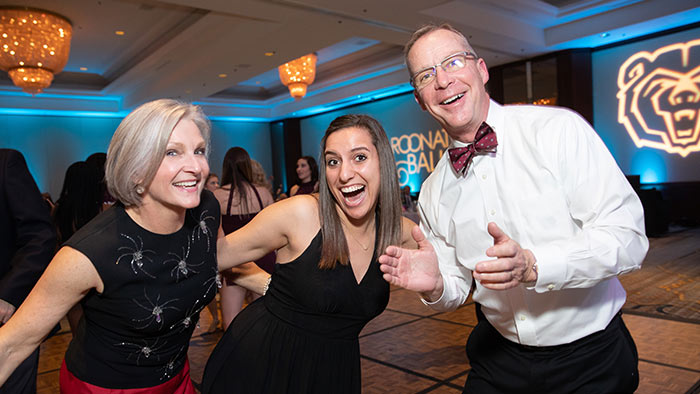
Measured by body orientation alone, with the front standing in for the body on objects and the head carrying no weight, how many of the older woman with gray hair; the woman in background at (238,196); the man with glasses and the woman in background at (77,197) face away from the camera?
2

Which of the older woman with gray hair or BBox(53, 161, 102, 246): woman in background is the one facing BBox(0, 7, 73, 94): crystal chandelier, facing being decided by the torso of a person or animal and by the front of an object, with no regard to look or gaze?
the woman in background

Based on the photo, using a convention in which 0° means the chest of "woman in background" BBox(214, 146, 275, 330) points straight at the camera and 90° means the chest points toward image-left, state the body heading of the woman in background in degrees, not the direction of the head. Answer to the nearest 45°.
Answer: approximately 180°

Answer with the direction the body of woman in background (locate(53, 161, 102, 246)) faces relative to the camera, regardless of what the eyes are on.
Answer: away from the camera

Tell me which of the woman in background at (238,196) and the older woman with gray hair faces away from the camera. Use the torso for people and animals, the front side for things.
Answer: the woman in background

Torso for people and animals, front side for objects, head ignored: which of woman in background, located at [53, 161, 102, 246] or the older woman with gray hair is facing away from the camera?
the woman in background

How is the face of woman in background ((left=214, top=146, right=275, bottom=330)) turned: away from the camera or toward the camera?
away from the camera

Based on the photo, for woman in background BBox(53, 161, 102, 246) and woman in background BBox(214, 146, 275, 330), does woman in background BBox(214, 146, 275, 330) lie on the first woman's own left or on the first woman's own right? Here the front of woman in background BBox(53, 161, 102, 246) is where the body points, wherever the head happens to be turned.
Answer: on the first woman's own right
